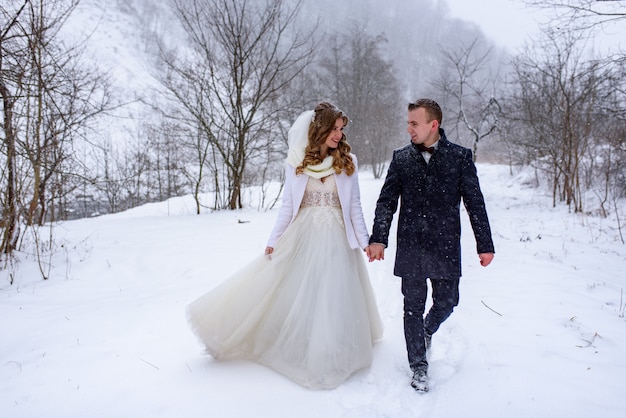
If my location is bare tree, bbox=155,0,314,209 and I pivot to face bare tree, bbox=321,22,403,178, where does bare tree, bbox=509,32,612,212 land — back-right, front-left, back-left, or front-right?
front-right

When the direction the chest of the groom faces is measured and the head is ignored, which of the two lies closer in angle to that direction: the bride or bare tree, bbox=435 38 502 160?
the bride

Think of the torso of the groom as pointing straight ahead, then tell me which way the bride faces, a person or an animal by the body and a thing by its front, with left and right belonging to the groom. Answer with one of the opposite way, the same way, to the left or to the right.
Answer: the same way

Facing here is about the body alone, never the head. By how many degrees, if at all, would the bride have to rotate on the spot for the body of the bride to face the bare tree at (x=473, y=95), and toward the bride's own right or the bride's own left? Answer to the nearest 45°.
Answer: approximately 135° to the bride's own left

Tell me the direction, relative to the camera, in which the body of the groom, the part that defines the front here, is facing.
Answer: toward the camera

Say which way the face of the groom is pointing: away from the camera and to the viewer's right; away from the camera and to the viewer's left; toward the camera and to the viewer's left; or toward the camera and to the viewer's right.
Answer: toward the camera and to the viewer's left

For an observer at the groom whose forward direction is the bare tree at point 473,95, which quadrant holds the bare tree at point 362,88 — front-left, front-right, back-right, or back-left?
front-left

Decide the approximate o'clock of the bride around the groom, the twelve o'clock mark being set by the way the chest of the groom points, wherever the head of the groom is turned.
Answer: The bride is roughly at 3 o'clock from the groom.

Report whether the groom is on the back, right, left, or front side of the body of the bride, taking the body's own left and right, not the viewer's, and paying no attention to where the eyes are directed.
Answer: left

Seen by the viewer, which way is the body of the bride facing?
toward the camera

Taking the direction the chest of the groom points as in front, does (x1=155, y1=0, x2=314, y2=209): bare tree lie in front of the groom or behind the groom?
behind

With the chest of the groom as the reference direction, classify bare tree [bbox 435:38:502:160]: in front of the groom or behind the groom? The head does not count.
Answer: behind

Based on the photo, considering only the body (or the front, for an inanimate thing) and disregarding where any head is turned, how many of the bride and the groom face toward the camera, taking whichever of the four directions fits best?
2

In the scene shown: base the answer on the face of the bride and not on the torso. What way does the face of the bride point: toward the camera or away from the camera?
toward the camera

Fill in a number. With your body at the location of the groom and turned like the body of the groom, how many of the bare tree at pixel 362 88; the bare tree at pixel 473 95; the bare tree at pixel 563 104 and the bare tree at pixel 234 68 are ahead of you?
0

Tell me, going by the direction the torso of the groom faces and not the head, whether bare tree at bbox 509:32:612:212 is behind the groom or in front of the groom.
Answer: behind

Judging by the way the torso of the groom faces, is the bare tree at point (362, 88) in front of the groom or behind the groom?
behind

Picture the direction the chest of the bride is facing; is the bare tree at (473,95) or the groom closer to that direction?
the groom

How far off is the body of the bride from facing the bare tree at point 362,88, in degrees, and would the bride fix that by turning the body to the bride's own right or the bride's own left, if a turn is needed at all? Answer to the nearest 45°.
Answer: approximately 180°
